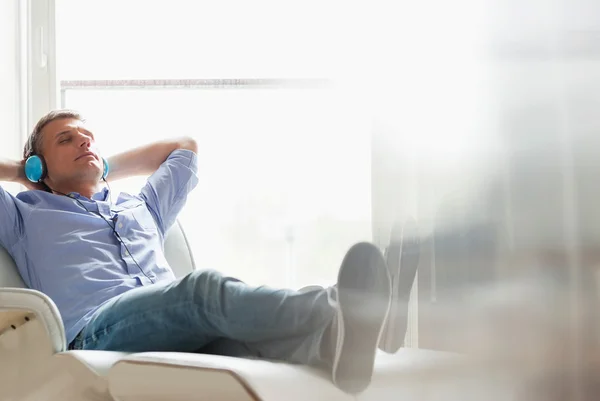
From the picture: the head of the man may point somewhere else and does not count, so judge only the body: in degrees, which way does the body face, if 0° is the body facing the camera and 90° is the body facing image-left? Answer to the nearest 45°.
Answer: approximately 315°

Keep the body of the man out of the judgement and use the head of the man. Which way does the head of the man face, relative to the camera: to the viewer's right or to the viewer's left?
to the viewer's right

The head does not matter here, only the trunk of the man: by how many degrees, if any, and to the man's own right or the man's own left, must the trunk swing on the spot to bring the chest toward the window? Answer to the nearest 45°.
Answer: approximately 135° to the man's own left
